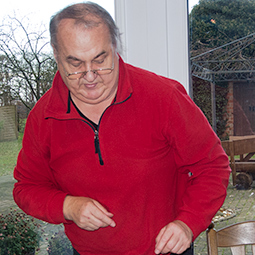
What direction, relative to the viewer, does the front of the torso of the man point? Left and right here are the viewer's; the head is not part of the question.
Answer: facing the viewer

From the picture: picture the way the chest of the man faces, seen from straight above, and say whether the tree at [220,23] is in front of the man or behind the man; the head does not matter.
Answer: behind

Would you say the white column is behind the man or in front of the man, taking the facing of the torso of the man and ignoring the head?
behind

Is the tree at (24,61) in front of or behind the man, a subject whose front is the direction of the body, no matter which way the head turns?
behind

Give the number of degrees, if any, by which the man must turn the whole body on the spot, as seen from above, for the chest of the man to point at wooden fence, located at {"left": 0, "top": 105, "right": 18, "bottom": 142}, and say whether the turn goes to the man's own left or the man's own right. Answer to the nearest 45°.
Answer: approximately 135° to the man's own right
